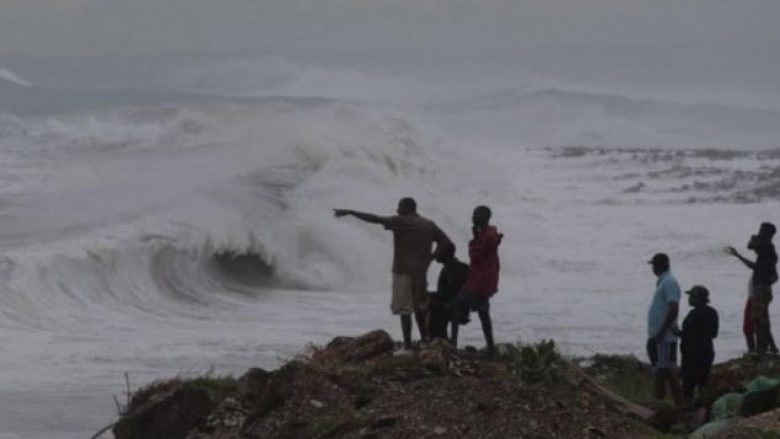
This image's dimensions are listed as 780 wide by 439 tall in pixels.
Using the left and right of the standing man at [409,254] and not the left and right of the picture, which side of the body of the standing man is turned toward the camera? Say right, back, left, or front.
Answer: back

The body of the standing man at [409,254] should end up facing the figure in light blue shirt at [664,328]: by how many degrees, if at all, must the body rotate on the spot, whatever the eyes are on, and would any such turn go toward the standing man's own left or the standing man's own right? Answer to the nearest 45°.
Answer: approximately 90° to the standing man's own right

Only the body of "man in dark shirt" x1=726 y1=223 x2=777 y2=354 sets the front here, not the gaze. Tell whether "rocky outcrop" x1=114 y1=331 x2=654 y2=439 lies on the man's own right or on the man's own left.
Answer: on the man's own left

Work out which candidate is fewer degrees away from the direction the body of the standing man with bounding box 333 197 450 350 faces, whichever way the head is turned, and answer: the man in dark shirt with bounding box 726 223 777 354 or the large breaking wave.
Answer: the large breaking wave

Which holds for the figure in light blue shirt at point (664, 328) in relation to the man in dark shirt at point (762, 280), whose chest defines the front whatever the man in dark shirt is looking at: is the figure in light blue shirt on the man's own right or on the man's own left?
on the man's own left

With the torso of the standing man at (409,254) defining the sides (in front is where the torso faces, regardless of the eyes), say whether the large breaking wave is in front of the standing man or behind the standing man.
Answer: in front

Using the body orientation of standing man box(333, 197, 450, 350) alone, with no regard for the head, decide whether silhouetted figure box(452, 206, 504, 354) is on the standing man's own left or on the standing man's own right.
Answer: on the standing man's own right
